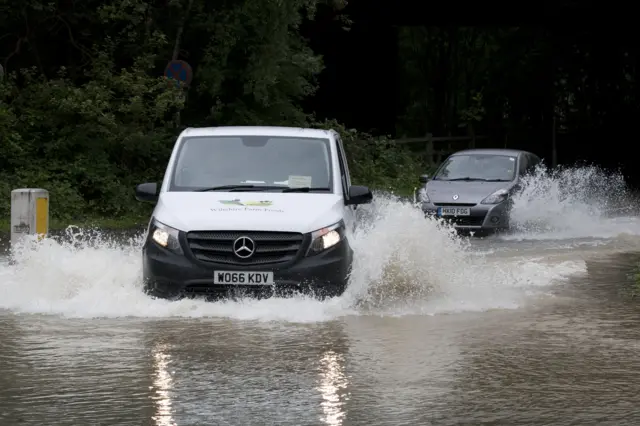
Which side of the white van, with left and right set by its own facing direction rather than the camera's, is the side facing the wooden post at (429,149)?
back

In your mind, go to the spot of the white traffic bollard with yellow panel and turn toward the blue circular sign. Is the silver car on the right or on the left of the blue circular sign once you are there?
right

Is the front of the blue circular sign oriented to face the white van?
yes

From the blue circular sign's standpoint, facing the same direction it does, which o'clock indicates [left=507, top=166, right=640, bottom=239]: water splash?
The water splash is roughly at 10 o'clock from the blue circular sign.

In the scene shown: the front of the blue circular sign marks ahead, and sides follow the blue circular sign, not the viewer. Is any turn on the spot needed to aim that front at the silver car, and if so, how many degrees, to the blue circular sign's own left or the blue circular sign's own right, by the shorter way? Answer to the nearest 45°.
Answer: approximately 45° to the blue circular sign's own left

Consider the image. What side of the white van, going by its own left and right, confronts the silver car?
back

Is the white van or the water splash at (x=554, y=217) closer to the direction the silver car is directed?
the white van

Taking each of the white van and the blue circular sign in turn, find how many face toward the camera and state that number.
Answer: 2

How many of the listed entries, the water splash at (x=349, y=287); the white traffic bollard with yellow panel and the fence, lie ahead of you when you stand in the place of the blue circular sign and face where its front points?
2

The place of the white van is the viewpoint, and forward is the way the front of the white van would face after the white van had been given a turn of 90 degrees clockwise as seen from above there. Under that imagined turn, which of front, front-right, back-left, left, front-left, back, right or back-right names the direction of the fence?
right

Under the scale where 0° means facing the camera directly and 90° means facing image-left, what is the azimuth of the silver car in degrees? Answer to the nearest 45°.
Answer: approximately 45°
